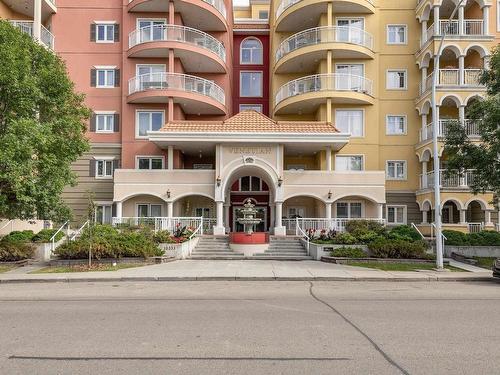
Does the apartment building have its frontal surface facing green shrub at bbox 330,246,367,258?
yes

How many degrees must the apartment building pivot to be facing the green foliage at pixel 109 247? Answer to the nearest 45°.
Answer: approximately 45° to its right

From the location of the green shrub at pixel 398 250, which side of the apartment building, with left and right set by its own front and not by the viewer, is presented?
front

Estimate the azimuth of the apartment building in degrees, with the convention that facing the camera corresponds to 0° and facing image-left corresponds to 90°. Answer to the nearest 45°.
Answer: approximately 0°

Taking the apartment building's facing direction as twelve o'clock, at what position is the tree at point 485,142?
The tree is roughly at 11 o'clock from the apartment building.

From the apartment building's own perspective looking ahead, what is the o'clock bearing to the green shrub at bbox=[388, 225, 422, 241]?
The green shrub is roughly at 11 o'clock from the apartment building.
